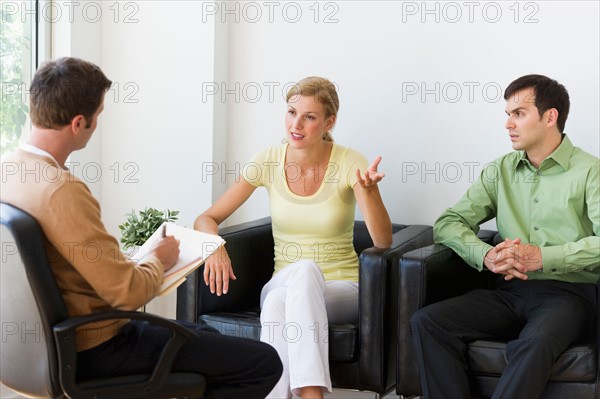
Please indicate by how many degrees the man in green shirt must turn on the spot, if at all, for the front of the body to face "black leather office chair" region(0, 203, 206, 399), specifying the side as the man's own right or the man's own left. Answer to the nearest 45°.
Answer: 0° — they already face it

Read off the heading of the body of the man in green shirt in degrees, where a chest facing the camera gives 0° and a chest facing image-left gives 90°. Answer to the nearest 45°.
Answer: approximately 45°

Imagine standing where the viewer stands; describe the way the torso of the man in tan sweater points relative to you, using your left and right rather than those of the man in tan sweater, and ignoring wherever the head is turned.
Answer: facing away from the viewer and to the right of the viewer

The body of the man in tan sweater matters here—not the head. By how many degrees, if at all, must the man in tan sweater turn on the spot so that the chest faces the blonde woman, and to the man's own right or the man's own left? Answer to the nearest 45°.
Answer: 0° — they already face them
